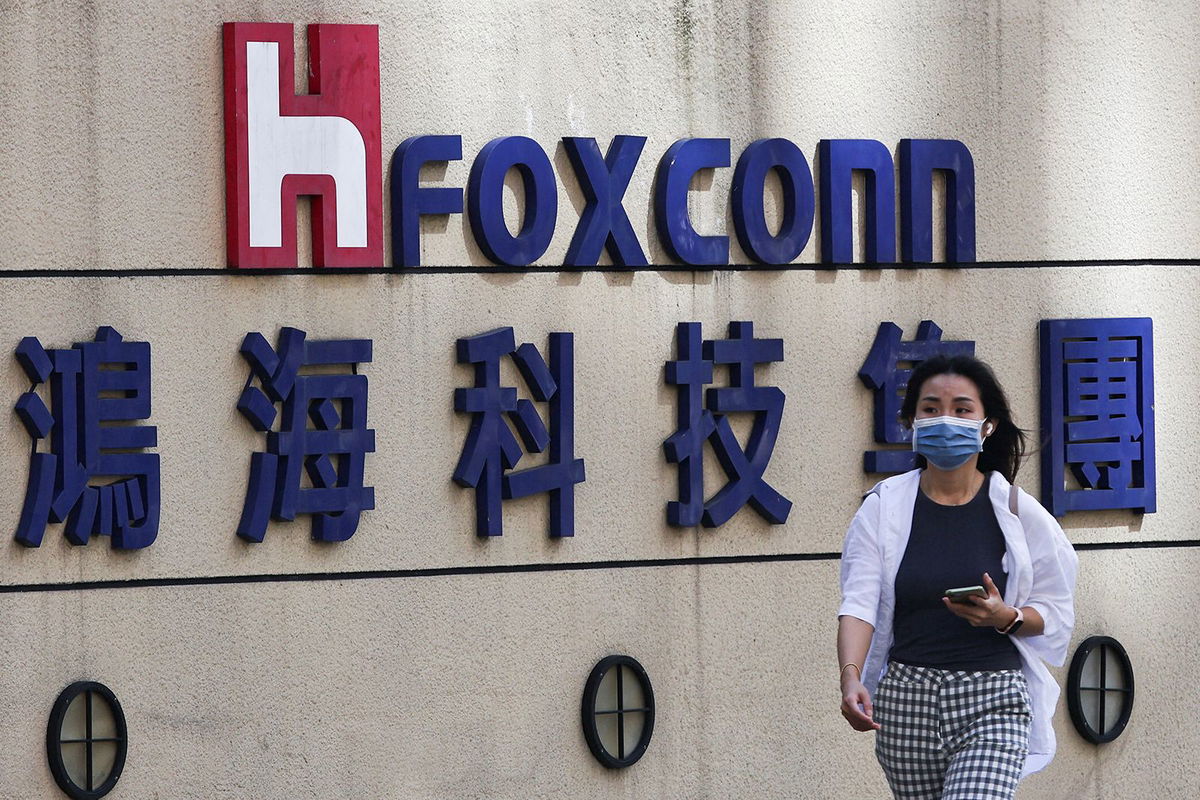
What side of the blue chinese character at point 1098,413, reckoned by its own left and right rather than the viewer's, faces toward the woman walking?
front

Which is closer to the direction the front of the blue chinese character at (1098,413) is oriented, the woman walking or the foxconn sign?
the woman walking

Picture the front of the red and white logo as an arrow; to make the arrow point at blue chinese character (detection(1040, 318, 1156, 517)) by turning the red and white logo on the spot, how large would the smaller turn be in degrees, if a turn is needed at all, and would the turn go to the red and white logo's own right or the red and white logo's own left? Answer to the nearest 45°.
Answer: approximately 90° to the red and white logo's own left

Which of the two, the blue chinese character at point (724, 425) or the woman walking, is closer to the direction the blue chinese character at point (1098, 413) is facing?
the woman walking

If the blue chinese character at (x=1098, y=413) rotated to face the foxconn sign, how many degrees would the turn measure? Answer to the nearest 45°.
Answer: approximately 45° to its right

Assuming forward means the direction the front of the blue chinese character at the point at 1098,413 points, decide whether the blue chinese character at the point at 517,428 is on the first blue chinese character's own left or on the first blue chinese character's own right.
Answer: on the first blue chinese character's own right

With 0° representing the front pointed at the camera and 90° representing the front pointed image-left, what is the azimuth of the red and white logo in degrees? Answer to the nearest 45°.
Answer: approximately 0°

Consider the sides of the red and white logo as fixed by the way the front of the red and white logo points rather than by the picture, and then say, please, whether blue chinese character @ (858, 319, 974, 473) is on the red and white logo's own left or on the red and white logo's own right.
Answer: on the red and white logo's own left

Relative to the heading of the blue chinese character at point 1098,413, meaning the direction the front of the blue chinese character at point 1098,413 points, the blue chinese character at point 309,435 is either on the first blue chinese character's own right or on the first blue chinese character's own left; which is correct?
on the first blue chinese character's own right

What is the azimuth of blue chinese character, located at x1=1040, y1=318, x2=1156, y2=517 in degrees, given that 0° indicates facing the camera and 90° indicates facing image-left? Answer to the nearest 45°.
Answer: approximately 0°
